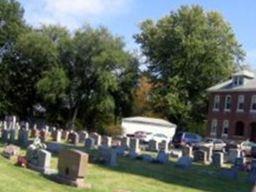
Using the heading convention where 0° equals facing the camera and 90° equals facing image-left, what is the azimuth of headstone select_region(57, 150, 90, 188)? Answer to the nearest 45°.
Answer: approximately 45°

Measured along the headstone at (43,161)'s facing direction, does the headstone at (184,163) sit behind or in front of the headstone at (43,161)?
behind

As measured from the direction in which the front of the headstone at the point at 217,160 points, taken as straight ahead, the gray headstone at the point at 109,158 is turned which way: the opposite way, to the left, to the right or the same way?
the same way

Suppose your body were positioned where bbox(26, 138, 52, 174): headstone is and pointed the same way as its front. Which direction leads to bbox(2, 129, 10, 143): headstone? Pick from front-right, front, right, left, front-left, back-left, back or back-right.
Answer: back-right

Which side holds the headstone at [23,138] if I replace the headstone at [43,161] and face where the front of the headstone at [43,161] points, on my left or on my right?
on my right

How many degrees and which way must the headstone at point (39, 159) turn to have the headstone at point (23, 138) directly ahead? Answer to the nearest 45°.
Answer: approximately 135° to its right

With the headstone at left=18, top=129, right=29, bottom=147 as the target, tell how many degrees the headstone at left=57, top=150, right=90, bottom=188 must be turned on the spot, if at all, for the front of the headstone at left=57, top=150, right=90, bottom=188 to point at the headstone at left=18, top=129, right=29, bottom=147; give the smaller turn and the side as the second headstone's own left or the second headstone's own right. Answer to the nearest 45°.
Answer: approximately 135° to the second headstone's own right

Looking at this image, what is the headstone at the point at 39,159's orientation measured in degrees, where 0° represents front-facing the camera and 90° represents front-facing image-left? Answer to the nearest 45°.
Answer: approximately 45°

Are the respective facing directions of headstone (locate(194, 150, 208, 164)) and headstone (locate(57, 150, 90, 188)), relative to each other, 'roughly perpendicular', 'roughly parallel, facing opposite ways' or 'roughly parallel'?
roughly parallel

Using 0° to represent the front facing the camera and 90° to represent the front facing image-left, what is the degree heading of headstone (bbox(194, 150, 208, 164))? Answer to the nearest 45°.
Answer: approximately 45°

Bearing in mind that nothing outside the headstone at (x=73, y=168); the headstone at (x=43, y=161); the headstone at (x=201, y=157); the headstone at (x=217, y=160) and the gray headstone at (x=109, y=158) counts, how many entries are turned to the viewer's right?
0
